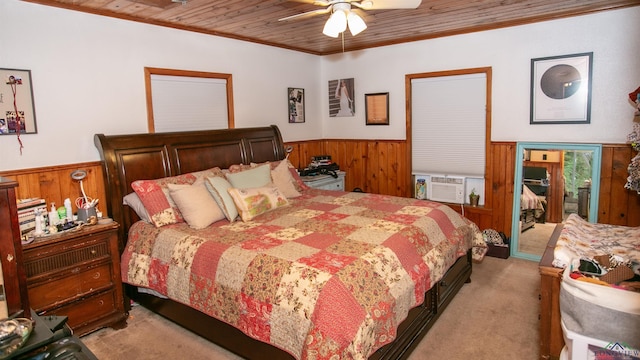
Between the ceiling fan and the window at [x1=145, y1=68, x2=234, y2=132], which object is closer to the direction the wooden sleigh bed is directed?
the ceiling fan

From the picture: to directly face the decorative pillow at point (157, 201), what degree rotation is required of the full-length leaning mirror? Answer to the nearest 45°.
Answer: approximately 45° to its right

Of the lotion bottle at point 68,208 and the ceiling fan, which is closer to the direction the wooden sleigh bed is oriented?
the ceiling fan

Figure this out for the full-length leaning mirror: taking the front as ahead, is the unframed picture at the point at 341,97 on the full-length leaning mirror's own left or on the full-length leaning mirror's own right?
on the full-length leaning mirror's own right

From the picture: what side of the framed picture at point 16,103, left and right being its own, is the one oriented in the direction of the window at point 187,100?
left

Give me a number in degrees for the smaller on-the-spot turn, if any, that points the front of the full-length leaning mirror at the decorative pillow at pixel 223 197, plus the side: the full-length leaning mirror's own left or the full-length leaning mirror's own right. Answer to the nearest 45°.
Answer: approximately 45° to the full-length leaning mirror's own right

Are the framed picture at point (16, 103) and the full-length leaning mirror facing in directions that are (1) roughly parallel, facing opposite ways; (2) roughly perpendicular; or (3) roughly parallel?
roughly perpendicular

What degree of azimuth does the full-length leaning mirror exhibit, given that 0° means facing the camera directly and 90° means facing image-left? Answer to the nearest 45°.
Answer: approximately 0°

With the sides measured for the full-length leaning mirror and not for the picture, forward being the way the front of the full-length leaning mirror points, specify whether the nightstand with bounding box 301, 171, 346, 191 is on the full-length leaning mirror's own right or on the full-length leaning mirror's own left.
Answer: on the full-length leaning mirror's own right

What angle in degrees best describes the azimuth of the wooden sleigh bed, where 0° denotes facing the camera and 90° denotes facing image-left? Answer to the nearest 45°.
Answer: approximately 315°

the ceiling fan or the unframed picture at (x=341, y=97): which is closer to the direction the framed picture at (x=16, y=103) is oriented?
the ceiling fan
